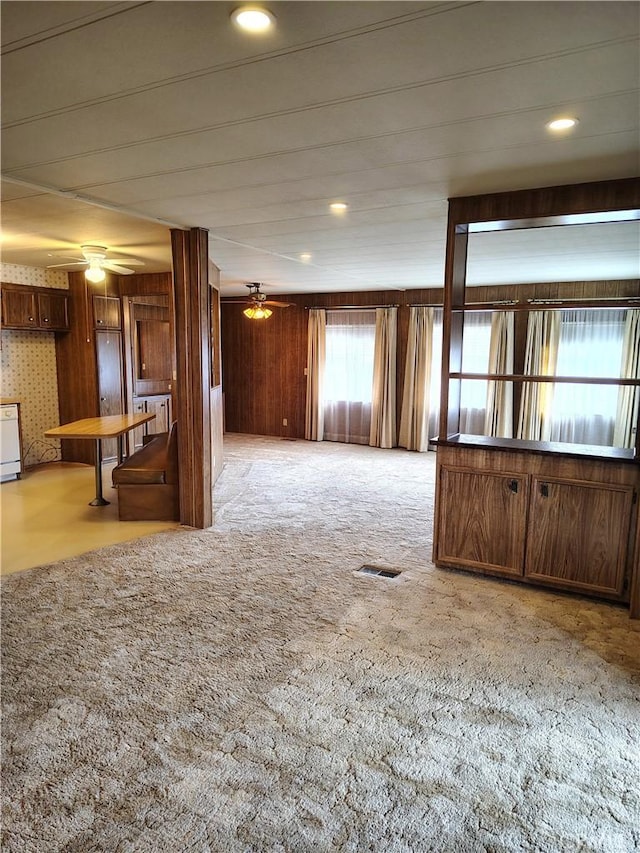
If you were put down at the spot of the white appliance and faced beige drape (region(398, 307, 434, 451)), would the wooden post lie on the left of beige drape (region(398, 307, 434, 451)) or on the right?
right

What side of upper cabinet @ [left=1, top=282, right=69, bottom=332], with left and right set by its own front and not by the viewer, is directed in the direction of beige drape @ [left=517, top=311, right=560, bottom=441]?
left

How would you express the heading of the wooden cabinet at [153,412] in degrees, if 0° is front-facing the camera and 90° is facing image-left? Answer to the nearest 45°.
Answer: approximately 0°

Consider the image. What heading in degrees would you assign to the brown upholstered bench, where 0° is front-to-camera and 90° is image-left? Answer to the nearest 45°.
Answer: approximately 90°

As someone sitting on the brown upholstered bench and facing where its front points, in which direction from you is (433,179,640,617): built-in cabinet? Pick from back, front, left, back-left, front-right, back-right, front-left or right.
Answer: back-left

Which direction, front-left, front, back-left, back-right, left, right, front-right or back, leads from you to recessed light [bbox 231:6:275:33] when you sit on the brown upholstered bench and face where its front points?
left

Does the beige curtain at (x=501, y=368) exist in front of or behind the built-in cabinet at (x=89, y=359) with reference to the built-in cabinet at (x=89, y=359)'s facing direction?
in front

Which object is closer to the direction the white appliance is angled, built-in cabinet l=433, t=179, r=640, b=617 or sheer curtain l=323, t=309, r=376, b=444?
the built-in cabinet

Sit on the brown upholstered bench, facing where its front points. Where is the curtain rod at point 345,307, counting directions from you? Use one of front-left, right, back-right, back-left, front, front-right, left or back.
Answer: back-right

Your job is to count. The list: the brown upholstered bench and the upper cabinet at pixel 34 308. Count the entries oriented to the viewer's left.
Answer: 1
